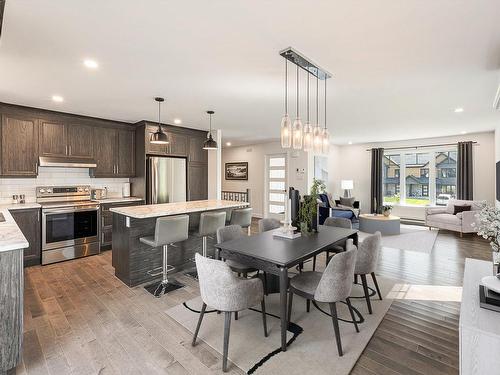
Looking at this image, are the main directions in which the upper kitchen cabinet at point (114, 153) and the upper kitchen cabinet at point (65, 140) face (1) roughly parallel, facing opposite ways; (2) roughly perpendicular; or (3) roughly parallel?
roughly parallel

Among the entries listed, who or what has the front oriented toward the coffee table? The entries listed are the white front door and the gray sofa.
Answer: the gray sofa

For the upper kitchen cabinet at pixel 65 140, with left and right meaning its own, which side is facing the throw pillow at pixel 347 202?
left

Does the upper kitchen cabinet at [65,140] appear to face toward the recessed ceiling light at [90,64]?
yes

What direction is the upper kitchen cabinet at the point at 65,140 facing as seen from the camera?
toward the camera

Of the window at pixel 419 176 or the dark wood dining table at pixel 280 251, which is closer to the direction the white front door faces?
the dark wood dining table

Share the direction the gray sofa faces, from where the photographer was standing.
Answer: facing the viewer and to the left of the viewer

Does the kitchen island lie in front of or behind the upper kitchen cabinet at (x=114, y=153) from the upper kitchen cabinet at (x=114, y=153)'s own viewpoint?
in front

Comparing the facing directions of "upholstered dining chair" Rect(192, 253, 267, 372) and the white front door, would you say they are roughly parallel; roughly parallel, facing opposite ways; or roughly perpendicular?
roughly parallel, facing opposite ways

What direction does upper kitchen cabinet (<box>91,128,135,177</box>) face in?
toward the camera

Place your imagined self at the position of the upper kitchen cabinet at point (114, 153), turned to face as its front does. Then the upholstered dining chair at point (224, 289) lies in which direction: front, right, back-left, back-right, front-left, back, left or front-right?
front

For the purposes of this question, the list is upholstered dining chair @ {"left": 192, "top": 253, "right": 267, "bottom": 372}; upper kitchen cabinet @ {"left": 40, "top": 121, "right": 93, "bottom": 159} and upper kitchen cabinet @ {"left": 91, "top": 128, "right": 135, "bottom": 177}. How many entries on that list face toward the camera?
2

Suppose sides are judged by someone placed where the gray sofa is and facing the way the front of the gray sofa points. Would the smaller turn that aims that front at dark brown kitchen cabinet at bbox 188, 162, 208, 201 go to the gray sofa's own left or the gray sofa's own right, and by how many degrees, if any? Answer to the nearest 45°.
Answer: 0° — it already faces it

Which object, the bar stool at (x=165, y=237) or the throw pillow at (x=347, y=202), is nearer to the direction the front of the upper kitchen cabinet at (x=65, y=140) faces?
the bar stool
